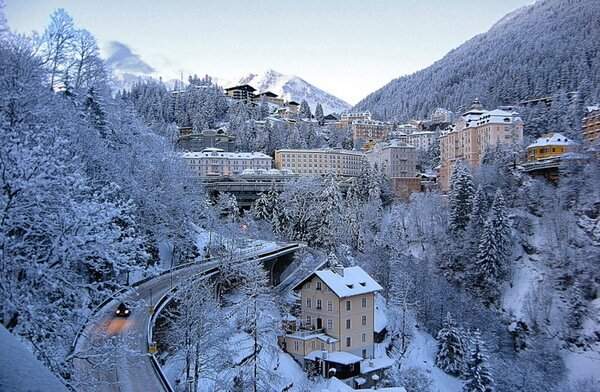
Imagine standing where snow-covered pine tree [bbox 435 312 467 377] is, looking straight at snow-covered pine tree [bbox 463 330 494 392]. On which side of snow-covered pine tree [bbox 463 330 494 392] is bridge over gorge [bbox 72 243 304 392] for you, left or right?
right

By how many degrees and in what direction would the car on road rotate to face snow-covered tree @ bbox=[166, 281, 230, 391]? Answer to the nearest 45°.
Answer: approximately 45° to its left

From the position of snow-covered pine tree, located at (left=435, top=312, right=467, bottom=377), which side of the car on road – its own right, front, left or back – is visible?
left

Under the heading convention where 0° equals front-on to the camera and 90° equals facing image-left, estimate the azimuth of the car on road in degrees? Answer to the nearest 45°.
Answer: approximately 0°

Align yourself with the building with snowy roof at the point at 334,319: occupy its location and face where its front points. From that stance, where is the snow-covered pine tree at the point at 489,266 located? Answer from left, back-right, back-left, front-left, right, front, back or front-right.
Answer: back

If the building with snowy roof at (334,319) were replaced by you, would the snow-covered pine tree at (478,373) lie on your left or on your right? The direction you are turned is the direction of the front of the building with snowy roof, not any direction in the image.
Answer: on your left

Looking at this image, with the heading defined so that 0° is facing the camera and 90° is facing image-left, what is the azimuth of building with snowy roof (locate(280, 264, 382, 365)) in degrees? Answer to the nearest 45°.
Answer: approximately 45°

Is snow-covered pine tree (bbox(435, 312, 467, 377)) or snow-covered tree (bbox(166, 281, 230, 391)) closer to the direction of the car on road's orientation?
the snow-covered tree
